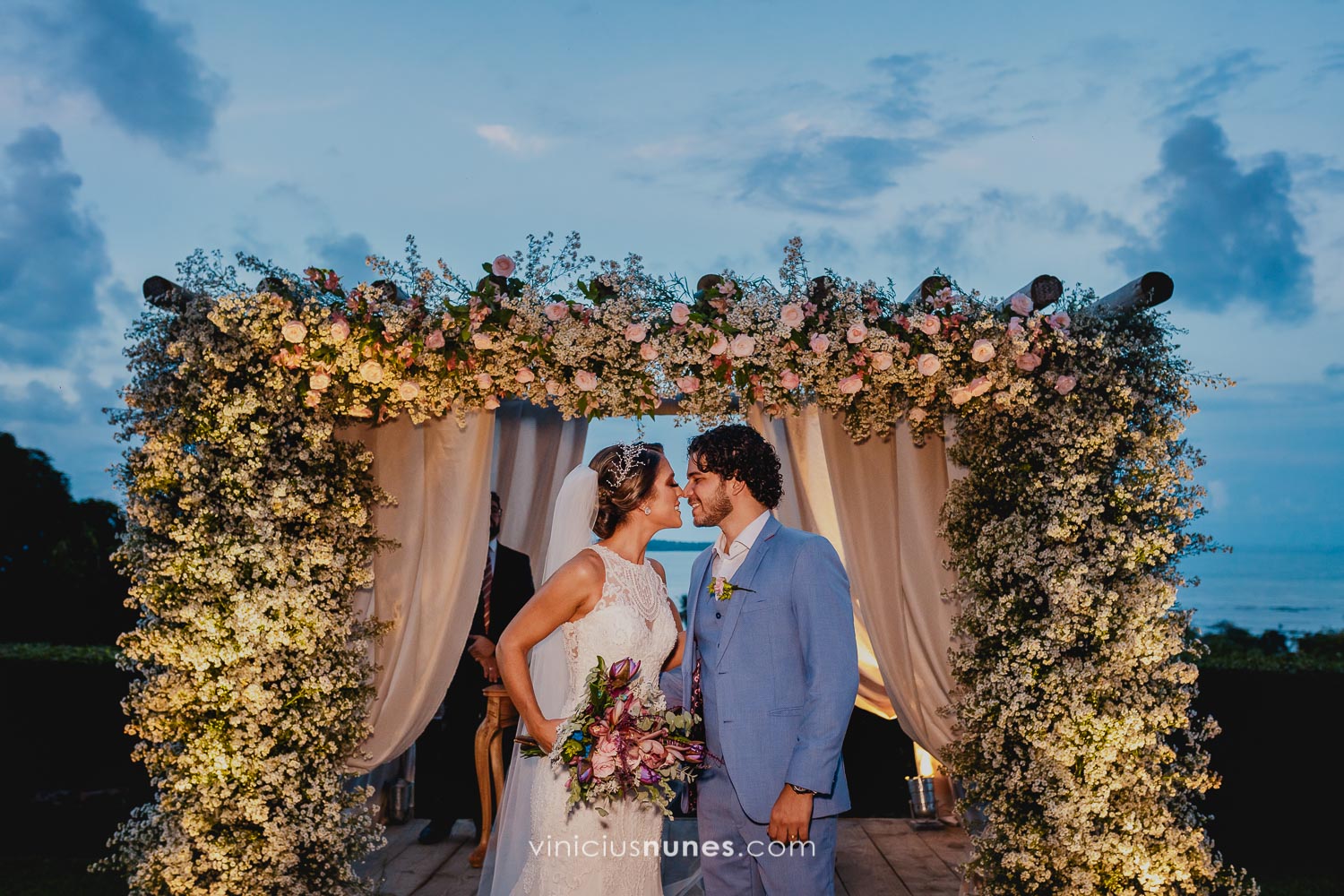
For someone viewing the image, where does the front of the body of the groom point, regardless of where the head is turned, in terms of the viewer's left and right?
facing the viewer and to the left of the viewer

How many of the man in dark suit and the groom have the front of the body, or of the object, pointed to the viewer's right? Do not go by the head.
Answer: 0

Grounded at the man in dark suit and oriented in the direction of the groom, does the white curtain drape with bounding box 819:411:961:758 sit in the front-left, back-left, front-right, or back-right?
front-left

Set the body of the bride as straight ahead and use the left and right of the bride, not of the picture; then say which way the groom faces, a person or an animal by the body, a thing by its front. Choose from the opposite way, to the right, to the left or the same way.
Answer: to the right

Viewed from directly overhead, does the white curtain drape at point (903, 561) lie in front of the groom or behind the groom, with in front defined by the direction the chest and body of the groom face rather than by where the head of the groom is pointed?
behind

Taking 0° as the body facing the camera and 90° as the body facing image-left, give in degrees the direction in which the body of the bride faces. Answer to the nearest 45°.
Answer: approximately 315°

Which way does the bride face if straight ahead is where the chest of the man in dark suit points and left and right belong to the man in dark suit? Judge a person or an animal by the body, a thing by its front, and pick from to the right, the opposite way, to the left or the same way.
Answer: to the left

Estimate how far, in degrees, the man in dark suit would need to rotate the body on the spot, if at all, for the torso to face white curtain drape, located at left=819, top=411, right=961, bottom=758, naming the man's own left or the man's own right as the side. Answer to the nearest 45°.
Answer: approximately 90° to the man's own left

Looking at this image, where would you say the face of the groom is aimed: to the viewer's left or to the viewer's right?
to the viewer's left

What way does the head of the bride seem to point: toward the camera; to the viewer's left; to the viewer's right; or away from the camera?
to the viewer's right
